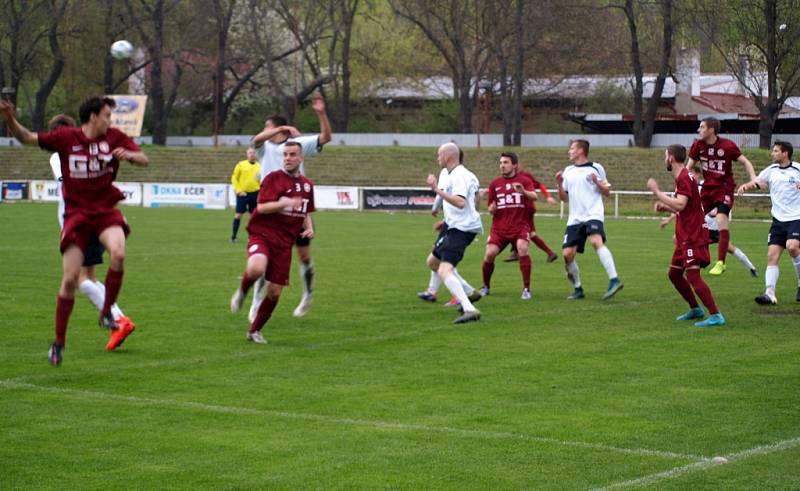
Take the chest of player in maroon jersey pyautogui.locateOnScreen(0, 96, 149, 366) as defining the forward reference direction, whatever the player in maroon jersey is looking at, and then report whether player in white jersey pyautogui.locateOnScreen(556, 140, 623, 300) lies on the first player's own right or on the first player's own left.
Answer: on the first player's own left

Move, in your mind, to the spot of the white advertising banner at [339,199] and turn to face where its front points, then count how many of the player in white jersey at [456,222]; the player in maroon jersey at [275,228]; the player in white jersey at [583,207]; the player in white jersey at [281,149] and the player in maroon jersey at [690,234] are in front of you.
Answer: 5

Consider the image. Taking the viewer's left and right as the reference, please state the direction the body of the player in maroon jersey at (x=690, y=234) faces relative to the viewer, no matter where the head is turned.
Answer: facing to the left of the viewer

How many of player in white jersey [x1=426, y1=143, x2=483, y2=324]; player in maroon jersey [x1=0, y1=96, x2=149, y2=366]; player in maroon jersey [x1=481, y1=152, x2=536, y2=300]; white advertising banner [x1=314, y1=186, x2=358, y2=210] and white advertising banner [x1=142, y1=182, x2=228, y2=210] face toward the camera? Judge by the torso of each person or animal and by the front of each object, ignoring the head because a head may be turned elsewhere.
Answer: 4

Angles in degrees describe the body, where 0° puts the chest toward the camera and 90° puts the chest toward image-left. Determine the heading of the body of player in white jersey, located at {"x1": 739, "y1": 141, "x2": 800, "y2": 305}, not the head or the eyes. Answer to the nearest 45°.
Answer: approximately 45°

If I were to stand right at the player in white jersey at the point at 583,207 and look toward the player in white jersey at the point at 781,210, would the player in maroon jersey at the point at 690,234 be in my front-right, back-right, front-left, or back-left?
front-right

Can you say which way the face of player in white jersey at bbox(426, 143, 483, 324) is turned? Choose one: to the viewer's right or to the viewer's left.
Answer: to the viewer's left

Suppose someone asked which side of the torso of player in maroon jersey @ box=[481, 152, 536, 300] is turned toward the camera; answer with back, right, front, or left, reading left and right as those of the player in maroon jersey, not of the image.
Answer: front

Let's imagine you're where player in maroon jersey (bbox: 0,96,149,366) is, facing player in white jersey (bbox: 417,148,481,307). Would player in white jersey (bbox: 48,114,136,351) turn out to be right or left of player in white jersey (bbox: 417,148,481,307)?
left

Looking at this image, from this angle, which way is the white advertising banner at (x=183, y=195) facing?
toward the camera

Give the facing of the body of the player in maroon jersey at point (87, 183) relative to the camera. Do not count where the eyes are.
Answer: toward the camera

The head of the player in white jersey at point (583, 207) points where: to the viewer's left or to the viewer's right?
to the viewer's left

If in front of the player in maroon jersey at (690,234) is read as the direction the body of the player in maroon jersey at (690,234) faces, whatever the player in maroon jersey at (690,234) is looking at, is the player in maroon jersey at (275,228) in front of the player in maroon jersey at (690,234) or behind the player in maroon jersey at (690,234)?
in front

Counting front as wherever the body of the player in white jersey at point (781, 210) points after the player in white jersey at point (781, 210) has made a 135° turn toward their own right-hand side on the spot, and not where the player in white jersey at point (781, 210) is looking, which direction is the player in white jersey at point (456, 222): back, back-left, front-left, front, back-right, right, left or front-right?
back-left

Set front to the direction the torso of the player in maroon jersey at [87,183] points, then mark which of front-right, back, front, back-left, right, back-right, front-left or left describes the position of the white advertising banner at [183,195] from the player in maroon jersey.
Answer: back

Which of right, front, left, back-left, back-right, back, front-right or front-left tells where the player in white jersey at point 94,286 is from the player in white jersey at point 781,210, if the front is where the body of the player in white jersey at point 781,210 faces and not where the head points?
front

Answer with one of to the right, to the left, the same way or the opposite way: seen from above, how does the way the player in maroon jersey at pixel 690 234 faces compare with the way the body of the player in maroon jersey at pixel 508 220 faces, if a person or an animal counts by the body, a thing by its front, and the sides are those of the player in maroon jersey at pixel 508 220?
to the right
